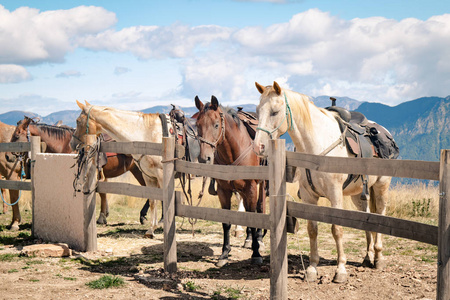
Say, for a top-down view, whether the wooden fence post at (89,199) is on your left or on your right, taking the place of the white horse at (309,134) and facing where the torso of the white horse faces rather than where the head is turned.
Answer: on your right

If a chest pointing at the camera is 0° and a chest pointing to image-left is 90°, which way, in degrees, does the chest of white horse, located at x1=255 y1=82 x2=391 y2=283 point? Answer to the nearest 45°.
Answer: approximately 45°

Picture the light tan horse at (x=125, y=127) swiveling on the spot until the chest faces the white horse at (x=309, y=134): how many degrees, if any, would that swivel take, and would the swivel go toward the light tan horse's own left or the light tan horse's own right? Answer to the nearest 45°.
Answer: approximately 135° to the light tan horse's own left

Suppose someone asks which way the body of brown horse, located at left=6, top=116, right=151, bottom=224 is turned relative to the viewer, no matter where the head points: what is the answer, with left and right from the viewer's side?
facing to the left of the viewer

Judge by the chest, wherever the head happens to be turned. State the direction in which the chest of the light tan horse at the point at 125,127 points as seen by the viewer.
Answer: to the viewer's left

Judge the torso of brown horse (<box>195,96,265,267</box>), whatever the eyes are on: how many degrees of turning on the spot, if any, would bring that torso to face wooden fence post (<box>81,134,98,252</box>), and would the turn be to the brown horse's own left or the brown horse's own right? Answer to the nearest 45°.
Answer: approximately 45° to the brown horse's own right

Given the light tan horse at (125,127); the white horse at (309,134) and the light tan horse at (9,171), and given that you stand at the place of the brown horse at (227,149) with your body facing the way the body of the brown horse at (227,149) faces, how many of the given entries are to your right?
2

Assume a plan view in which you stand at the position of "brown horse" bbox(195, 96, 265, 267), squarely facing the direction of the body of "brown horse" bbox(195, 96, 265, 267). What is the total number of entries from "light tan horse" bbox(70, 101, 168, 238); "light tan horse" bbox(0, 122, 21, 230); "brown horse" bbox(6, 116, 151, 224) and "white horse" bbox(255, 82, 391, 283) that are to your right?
3
